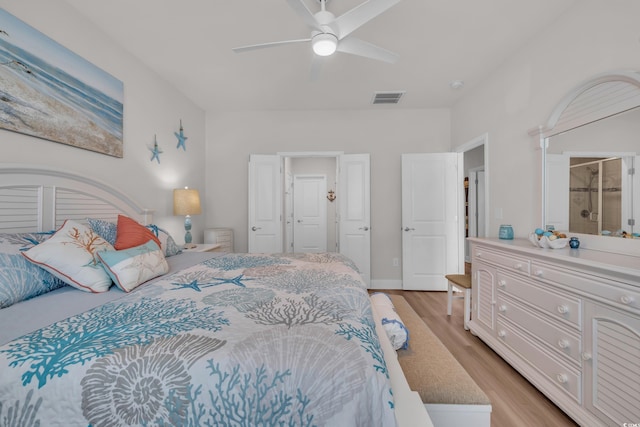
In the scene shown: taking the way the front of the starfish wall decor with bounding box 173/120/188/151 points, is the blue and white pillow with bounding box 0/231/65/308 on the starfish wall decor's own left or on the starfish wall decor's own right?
on the starfish wall decor's own right

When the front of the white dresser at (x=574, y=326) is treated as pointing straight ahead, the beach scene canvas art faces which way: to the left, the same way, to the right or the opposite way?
the opposite way

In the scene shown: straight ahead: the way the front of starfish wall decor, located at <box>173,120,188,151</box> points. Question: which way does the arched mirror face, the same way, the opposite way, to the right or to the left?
the opposite way

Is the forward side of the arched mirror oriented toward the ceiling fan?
yes

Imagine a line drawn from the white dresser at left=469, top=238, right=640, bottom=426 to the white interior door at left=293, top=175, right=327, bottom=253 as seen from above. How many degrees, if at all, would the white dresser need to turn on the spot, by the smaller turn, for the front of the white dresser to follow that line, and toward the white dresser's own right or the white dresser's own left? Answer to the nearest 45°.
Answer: approximately 90° to the white dresser's own right

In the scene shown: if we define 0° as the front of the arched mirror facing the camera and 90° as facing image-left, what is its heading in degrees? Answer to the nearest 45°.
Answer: approximately 45°

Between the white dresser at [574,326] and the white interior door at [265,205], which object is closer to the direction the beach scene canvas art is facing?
the white dresser

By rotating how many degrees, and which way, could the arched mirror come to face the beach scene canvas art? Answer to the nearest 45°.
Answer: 0° — it already faces it

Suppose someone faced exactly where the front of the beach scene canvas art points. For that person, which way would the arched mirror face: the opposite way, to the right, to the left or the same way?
the opposite way

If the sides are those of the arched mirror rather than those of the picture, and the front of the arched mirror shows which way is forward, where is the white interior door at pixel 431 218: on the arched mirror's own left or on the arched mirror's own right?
on the arched mirror's own right

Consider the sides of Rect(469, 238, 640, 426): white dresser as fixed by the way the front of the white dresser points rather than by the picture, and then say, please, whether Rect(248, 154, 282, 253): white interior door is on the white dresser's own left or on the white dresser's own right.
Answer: on the white dresser's own right

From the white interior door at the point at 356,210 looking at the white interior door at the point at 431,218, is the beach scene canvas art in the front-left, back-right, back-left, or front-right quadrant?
back-right

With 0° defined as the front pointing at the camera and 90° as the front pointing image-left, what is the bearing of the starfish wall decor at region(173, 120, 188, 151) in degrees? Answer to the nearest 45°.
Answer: approximately 315°

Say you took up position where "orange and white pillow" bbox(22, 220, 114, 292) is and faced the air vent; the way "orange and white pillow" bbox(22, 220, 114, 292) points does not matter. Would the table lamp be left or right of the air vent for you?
left
